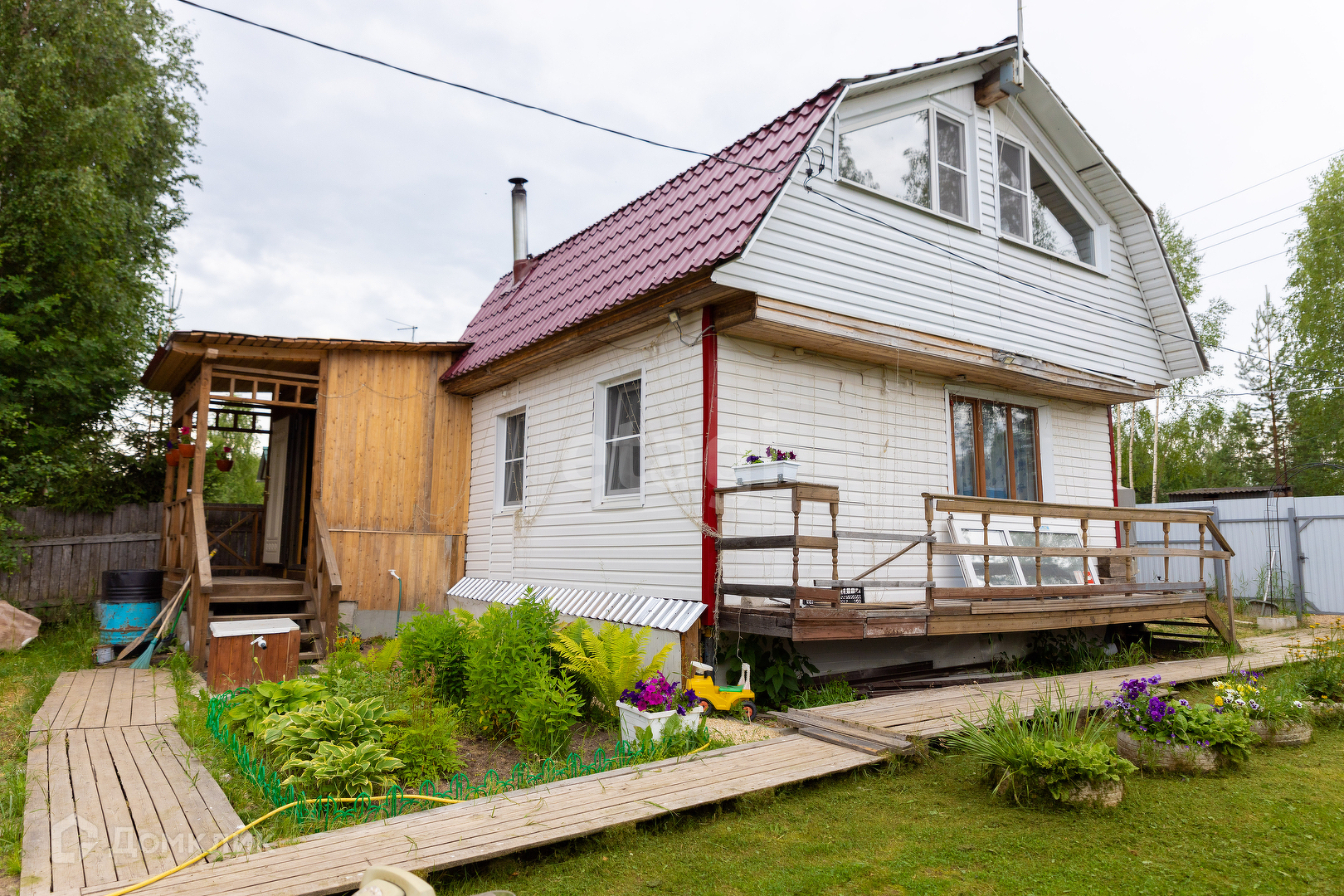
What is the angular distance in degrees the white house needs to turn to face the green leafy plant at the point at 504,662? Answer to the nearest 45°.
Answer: approximately 90° to its right

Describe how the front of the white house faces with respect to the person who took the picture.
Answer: facing the viewer and to the right of the viewer

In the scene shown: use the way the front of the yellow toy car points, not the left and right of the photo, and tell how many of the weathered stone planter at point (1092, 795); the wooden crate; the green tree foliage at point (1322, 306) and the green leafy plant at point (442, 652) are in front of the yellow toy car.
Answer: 2

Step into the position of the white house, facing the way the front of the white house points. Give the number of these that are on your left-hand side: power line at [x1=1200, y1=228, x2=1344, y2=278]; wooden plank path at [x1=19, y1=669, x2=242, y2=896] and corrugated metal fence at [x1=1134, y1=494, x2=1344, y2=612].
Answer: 2

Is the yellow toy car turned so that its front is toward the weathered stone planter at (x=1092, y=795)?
no

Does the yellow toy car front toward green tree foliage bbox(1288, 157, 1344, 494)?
no

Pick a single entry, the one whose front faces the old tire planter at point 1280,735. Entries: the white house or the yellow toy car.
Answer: the white house
